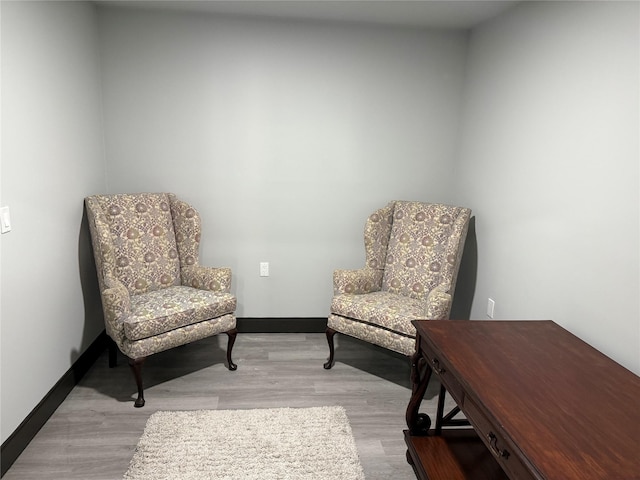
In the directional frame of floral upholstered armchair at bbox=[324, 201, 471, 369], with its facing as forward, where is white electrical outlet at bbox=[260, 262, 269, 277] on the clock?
The white electrical outlet is roughly at 2 o'clock from the floral upholstered armchair.

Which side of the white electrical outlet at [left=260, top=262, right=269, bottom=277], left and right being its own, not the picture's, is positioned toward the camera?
front

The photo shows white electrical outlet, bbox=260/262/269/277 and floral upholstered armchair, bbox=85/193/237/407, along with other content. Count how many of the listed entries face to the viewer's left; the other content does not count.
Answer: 0

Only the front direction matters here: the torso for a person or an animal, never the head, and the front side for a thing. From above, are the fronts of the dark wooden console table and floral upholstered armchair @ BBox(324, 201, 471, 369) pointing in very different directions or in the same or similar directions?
same or similar directions

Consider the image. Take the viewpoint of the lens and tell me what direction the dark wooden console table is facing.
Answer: facing the viewer and to the left of the viewer

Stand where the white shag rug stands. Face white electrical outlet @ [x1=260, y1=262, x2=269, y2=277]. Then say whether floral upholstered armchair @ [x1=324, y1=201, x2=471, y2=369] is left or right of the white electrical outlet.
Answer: right

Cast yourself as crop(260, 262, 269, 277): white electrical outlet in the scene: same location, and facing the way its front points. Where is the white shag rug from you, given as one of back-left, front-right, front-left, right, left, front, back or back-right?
front

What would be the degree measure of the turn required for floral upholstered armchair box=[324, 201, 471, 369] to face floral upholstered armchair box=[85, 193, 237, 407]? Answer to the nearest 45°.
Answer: approximately 45° to its right

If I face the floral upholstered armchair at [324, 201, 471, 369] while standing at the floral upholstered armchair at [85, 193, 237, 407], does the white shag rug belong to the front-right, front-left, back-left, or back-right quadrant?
front-right

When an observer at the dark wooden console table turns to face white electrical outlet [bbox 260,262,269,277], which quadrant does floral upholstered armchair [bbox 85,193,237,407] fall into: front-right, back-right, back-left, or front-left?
front-left

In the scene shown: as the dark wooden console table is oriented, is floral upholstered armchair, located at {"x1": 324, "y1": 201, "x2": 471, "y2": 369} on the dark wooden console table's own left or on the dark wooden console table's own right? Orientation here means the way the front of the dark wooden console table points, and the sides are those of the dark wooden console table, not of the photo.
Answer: on the dark wooden console table's own right

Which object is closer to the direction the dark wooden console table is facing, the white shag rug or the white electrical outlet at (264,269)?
the white shag rug

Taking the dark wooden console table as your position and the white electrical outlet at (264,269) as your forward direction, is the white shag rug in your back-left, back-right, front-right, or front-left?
front-left

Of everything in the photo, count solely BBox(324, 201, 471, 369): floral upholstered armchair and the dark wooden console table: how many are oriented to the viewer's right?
0

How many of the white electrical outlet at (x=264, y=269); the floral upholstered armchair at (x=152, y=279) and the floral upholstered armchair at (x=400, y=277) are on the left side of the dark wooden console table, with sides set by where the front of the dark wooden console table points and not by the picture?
0
